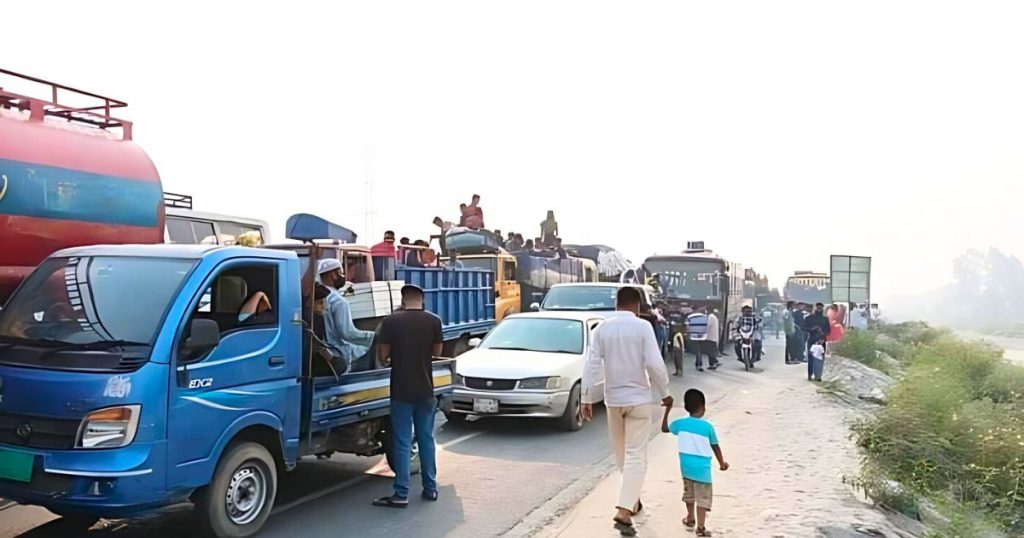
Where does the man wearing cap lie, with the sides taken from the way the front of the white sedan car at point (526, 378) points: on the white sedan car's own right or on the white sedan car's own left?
on the white sedan car's own right

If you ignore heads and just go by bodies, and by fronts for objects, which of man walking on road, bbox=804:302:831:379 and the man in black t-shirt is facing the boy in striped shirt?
the man walking on road

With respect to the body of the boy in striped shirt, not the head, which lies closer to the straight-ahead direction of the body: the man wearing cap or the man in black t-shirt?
the man wearing cap

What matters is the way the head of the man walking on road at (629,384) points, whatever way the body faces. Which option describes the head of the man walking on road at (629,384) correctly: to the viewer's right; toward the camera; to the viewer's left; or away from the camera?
away from the camera

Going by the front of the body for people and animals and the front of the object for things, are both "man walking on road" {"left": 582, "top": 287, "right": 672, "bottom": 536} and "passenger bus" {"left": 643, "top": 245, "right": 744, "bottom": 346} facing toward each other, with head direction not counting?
yes

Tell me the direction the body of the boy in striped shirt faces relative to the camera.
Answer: away from the camera

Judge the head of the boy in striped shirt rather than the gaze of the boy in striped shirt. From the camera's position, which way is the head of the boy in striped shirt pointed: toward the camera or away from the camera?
away from the camera

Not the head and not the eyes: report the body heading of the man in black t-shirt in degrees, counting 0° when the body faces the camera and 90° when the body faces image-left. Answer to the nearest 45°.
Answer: approximately 180°

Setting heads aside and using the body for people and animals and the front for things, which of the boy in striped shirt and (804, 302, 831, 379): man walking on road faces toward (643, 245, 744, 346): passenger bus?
the boy in striped shirt

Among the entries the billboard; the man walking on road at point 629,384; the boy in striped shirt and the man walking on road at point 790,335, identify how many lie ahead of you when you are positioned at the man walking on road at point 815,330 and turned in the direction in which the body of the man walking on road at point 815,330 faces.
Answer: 2

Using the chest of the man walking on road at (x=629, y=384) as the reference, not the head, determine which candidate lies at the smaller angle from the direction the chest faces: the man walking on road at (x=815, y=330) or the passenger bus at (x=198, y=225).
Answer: the man walking on road

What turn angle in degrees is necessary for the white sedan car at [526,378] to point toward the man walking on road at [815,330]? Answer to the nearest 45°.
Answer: approximately 180°

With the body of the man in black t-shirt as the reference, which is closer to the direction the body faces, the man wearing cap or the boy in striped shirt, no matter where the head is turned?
the man wearing cap
